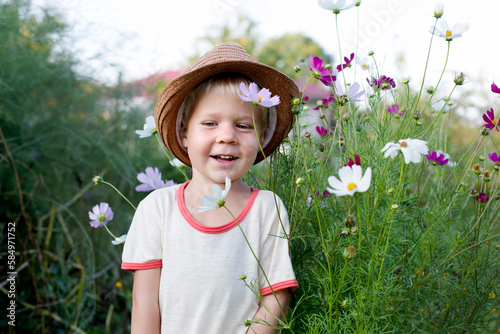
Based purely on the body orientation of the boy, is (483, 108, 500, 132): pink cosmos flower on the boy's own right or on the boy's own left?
on the boy's own left

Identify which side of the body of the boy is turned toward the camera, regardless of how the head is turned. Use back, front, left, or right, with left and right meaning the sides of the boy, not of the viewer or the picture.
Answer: front
